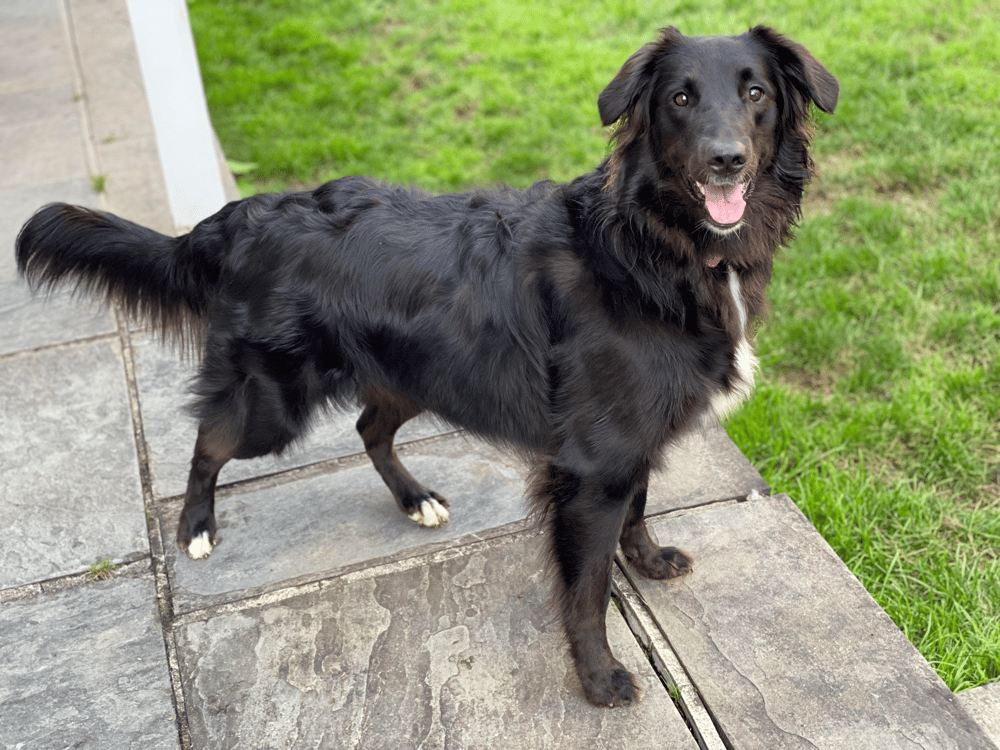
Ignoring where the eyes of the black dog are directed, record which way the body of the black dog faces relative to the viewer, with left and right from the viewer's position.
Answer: facing the viewer and to the right of the viewer

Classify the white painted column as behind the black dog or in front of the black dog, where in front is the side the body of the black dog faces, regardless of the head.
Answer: behind

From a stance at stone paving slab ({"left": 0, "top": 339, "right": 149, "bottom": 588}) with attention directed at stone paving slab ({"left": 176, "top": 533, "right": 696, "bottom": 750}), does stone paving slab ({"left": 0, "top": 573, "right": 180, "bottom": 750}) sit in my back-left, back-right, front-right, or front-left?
front-right

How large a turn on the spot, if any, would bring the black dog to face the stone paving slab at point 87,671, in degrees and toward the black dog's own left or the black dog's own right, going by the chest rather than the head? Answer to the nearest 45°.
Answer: approximately 135° to the black dog's own right
